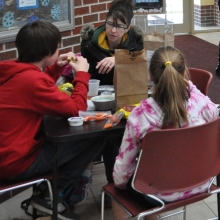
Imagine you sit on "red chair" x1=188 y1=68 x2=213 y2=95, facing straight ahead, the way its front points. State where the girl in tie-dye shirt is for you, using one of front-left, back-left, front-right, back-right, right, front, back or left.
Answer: front-left

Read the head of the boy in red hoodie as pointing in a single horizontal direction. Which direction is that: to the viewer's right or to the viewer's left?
to the viewer's right

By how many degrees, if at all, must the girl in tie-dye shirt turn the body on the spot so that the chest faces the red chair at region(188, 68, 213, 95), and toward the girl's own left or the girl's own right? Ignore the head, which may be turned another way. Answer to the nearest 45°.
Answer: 0° — they already face it

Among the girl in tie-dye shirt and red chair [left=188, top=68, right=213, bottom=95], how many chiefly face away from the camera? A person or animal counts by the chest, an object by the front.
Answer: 1

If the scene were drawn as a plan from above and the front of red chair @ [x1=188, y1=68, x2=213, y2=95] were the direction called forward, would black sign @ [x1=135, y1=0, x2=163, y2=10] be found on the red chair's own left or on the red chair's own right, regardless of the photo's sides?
on the red chair's own right

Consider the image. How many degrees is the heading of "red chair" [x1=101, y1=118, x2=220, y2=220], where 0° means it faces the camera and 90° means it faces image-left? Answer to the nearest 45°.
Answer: approximately 135°

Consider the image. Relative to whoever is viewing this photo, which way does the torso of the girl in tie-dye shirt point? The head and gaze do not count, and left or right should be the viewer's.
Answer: facing away from the viewer

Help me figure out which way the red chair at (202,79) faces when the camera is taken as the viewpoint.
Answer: facing the viewer and to the left of the viewer

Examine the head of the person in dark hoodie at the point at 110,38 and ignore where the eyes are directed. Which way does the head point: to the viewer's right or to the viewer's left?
to the viewer's left

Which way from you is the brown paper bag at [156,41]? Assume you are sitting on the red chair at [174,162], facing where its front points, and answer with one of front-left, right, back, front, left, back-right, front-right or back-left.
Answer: front-right

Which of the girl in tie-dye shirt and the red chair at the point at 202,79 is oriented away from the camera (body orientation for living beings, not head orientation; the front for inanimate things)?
the girl in tie-dye shirt

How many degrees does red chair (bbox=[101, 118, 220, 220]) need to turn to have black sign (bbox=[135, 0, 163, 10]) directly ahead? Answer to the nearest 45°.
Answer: approximately 45° to its right

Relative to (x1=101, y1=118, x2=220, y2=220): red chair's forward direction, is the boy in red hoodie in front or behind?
in front

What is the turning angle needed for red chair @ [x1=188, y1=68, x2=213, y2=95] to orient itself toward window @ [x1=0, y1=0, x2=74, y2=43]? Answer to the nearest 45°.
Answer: approximately 90° to its right

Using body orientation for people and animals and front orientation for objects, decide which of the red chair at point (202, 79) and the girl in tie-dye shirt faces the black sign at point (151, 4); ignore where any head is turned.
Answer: the girl in tie-dye shirt

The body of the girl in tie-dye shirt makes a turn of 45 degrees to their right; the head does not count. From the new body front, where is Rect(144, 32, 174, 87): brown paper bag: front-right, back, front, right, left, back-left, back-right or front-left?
front-left

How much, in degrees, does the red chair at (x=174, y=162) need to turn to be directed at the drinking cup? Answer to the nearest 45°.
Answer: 0° — it already faces it
